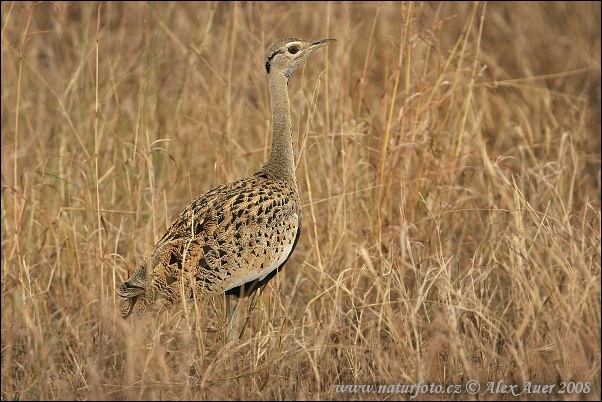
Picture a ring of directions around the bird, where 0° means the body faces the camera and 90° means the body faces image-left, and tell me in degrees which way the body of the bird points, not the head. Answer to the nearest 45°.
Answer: approximately 270°
